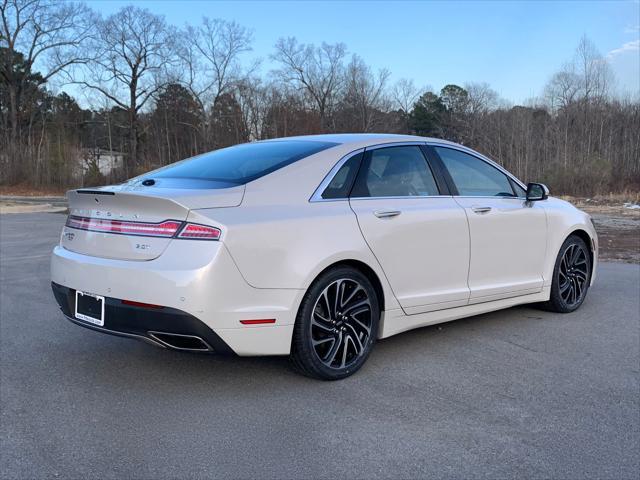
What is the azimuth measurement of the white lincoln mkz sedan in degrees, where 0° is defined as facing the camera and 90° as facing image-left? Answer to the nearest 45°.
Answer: approximately 225°
